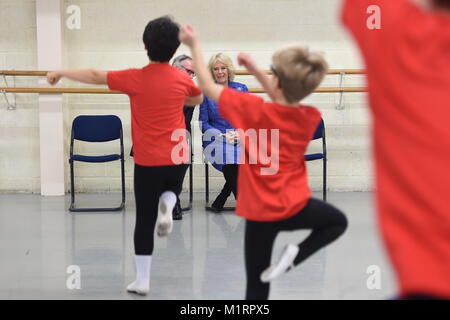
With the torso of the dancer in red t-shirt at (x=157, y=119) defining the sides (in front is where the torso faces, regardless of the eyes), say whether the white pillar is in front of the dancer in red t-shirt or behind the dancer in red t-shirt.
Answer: in front

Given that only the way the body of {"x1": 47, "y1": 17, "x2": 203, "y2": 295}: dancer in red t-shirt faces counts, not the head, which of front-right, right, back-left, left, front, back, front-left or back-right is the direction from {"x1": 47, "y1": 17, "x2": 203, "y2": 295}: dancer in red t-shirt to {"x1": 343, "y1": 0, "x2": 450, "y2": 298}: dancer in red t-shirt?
back

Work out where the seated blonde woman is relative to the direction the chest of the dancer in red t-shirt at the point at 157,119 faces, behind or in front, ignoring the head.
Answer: in front

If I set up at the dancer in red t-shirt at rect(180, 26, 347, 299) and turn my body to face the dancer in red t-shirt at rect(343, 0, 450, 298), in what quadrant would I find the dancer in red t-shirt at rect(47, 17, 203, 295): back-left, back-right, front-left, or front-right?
back-right

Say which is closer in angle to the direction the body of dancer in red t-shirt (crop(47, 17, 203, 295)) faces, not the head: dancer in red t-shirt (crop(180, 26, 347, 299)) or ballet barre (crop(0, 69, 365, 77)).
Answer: the ballet barre

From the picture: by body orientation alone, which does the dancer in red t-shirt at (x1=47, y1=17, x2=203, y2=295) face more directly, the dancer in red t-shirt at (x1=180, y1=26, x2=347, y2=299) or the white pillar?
the white pillar

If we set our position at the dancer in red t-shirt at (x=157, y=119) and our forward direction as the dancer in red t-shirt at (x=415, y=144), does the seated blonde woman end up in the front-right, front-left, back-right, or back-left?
back-left

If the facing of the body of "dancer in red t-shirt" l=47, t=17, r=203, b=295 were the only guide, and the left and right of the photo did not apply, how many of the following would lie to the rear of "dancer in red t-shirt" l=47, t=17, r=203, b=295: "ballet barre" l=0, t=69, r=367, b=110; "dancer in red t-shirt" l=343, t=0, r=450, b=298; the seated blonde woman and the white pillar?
1

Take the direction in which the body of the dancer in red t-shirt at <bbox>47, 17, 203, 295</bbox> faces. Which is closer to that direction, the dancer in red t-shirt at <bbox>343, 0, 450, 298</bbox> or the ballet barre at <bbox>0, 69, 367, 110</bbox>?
the ballet barre

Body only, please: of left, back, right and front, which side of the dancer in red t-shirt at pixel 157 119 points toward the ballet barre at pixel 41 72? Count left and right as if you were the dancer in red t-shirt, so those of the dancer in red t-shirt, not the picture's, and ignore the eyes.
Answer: front

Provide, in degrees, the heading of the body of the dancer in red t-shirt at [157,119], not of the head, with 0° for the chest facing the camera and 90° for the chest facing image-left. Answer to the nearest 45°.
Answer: approximately 180°

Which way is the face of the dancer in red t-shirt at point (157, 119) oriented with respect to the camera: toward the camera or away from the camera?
away from the camera

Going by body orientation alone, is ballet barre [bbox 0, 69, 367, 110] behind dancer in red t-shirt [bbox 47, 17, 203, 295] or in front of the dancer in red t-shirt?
in front
